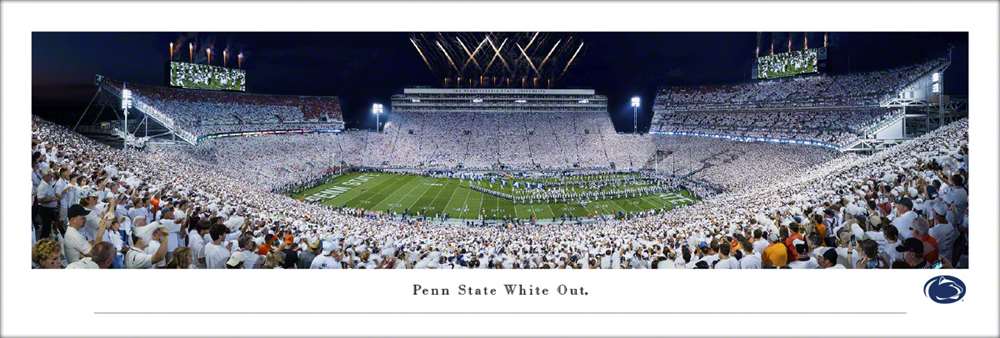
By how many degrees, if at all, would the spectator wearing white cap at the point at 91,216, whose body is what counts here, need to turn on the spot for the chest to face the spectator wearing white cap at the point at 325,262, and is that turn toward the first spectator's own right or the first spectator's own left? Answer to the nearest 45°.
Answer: approximately 45° to the first spectator's own right

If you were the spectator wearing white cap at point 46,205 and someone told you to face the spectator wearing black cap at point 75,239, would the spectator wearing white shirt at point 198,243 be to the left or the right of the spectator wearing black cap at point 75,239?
left

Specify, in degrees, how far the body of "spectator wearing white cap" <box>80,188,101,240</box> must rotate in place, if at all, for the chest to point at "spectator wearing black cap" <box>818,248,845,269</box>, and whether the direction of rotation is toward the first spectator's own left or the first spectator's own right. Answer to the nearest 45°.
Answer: approximately 45° to the first spectator's own right

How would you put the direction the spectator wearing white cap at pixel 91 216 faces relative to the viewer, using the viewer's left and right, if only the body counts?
facing to the right of the viewer

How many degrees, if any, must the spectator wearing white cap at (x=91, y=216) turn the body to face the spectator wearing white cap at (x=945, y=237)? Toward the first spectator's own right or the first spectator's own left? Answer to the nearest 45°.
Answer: approximately 45° to the first spectator's own right

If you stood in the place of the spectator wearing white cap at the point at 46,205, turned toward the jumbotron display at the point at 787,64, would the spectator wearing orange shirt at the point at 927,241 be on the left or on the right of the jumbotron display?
right

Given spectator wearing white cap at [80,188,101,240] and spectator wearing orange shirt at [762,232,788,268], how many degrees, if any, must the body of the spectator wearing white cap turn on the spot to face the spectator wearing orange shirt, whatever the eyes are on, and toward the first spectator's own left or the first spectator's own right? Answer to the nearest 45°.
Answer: approximately 45° to the first spectator's own right
